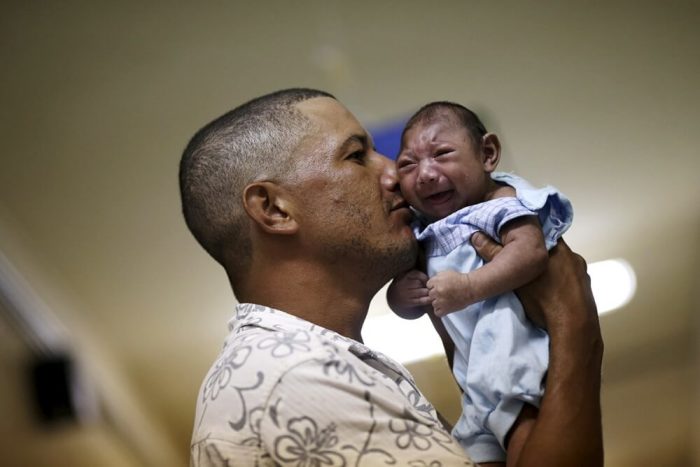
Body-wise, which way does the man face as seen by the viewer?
to the viewer's right

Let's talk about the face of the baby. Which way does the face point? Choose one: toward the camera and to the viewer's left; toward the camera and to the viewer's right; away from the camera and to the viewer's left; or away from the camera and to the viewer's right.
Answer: toward the camera and to the viewer's left

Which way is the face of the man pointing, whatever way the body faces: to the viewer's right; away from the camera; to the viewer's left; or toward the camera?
to the viewer's right

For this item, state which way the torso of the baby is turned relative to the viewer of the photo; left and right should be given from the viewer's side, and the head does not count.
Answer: facing the viewer and to the left of the viewer
